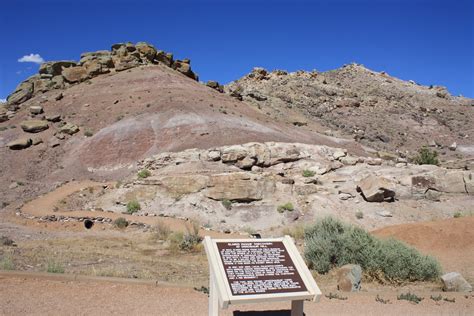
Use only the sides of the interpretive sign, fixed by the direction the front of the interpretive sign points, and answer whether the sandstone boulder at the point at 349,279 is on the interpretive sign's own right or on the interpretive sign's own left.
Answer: on the interpretive sign's own left

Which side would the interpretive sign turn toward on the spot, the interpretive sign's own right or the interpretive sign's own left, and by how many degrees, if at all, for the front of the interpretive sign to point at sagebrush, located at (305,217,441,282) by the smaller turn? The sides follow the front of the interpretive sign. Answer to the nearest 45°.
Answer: approximately 90° to the interpretive sign's own left

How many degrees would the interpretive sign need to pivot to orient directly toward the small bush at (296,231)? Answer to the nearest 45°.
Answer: approximately 135° to its left

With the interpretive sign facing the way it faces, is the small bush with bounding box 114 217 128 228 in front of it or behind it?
behind

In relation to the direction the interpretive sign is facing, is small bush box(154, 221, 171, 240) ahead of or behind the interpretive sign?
behind

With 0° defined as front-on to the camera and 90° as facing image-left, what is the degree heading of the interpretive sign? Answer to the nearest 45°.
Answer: approximately 315°

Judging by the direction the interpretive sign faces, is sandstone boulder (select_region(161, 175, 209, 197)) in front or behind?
behind

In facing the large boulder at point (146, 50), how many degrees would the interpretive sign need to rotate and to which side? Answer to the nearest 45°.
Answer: approximately 135° to its left

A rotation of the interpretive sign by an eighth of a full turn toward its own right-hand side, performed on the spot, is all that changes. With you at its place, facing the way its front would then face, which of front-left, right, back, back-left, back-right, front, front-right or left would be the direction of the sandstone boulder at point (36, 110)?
back-right
